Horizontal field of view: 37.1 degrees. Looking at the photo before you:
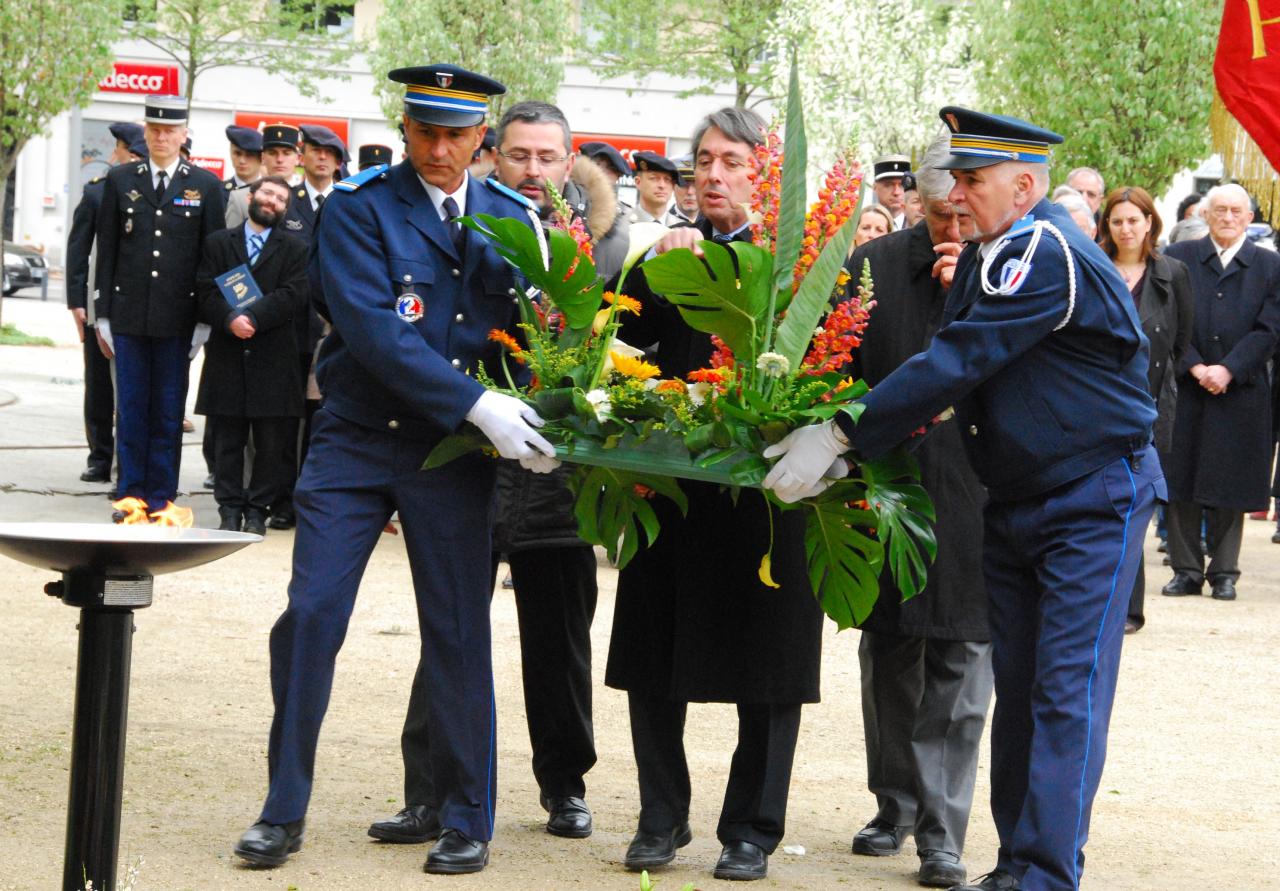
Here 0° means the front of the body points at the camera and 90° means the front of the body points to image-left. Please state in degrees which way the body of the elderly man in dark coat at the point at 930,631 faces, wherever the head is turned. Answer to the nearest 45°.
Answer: approximately 0°

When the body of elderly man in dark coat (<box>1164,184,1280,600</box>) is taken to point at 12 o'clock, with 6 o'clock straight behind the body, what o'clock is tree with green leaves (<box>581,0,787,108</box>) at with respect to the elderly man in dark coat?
The tree with green leaves is roughly at 5 o'clock from the elderly man in dark coat.

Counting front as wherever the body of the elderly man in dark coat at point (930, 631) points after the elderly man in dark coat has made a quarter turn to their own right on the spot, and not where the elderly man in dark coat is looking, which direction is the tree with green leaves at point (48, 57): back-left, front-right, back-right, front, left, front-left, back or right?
front-right

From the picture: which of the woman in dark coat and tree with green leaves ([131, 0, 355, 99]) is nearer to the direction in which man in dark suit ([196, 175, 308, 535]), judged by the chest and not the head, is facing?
the woman in dark coat

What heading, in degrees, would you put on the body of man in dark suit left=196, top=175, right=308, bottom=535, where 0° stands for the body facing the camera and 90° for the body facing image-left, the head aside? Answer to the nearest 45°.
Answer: approximately 0°

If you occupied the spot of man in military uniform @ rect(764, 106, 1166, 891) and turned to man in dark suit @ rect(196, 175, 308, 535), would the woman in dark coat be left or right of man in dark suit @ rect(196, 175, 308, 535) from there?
right

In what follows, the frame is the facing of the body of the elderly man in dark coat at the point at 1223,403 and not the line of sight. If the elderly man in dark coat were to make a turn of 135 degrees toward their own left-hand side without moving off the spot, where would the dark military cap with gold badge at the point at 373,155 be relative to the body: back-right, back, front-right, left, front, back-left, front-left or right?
back-left

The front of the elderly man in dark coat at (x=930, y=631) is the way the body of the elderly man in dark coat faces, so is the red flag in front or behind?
behind

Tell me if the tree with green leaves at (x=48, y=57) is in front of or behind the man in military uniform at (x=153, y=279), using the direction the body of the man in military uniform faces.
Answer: behind
